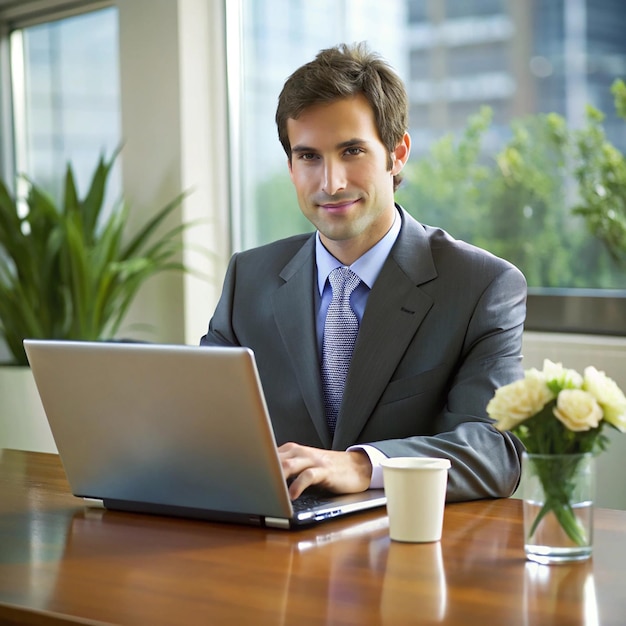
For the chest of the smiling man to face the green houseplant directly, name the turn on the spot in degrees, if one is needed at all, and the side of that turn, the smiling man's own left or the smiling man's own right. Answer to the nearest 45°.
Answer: approximately 90° to the smiling man's own right

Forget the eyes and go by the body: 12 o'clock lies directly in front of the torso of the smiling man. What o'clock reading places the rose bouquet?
The rose bouquet is roughly at 10 o'clock from the smiling man.

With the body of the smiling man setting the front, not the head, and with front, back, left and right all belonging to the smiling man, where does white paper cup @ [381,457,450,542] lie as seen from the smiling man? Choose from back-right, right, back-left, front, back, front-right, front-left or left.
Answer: front-left

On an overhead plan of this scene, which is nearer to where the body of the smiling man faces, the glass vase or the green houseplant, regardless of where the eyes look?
the glass vase

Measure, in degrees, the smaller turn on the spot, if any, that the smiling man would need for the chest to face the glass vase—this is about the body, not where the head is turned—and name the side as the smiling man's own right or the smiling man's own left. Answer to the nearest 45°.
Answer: approximately 45° to the smiling man's own left

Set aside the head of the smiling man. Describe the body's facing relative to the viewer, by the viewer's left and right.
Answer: facing the viewer and to the left of the viewer

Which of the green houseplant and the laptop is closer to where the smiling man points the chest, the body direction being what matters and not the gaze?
the laptop

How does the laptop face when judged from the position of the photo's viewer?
facing away from the viewer and to the right of the viewer

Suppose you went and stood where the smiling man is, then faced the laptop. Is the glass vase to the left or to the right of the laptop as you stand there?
left

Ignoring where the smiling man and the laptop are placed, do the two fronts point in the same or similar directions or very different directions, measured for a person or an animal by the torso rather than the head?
very different directions

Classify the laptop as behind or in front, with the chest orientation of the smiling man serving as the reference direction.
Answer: in front
